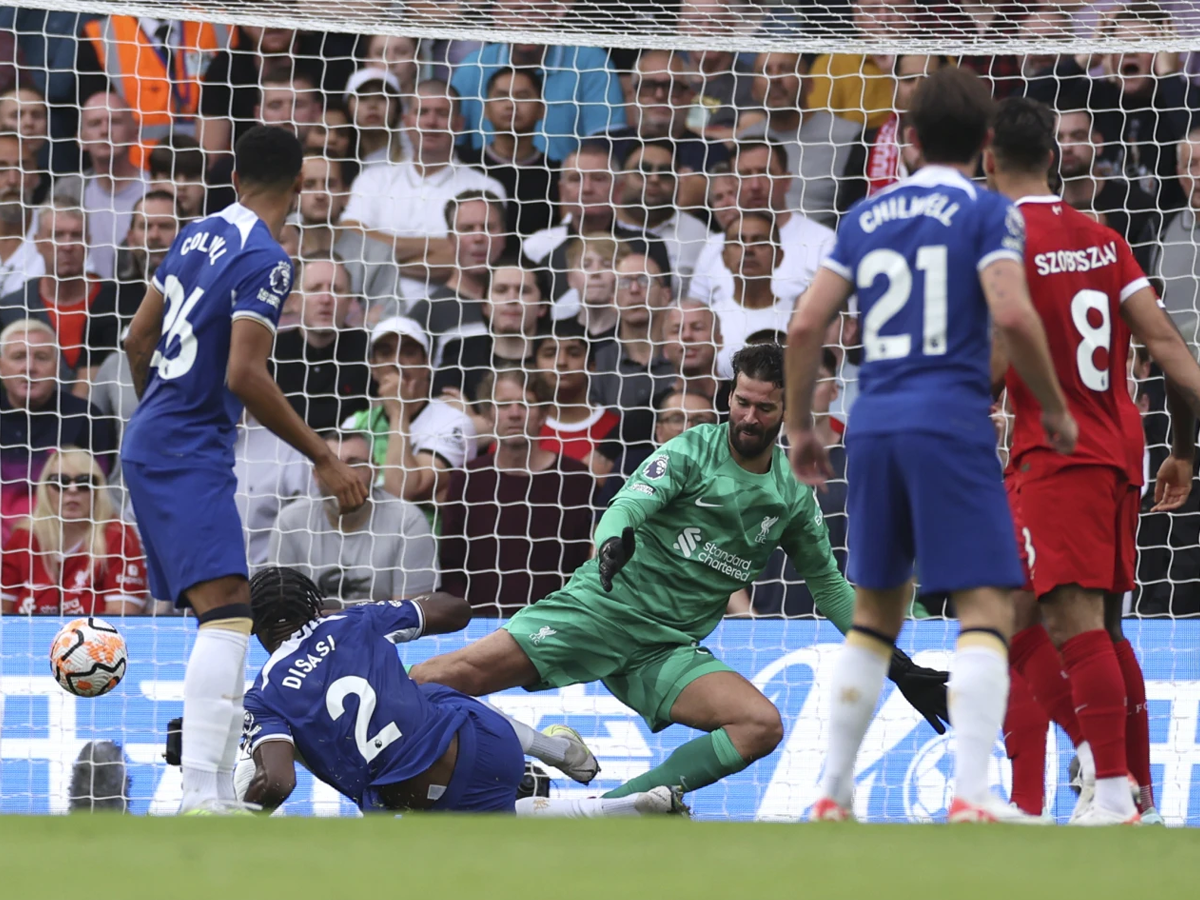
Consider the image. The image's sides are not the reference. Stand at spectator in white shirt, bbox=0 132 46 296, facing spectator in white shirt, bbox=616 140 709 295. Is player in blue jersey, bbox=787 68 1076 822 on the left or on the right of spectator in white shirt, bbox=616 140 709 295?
right

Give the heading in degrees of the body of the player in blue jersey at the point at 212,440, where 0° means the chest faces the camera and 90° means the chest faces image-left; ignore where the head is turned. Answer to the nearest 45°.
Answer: approximately 225°

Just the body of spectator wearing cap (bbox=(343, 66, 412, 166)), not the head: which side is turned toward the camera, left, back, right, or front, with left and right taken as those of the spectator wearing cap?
front

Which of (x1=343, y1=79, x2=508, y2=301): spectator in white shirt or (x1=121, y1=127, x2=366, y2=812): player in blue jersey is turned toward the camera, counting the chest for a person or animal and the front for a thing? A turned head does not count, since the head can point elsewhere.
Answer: the spectator in white shirt

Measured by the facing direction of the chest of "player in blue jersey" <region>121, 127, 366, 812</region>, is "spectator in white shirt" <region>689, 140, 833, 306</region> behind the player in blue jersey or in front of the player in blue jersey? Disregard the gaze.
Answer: in front

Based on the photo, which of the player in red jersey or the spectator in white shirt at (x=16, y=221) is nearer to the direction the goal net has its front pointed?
the player in red jersey

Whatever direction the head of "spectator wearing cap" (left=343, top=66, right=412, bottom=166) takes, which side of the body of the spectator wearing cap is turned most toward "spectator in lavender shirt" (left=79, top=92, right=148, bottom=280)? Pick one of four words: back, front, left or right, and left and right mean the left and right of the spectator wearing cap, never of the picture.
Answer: right

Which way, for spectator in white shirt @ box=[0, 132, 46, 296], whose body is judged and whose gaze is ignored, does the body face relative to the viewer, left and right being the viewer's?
facing the viewer

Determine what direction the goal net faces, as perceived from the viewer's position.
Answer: facing the viewer

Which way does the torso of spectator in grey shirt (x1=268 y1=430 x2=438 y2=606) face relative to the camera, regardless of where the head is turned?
toward the camera

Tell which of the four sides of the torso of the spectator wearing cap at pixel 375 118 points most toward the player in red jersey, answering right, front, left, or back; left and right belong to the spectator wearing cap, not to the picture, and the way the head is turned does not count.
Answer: front

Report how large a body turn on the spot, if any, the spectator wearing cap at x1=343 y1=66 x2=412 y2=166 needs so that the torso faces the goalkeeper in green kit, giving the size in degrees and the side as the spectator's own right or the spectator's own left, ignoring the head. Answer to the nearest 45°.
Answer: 0° — they already face them

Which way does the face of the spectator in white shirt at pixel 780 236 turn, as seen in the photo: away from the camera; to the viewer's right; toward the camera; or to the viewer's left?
toward the camera

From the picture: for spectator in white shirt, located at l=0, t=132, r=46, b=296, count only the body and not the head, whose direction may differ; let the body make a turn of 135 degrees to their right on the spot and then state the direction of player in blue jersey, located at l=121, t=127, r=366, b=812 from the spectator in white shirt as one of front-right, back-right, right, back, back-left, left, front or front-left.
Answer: back-left

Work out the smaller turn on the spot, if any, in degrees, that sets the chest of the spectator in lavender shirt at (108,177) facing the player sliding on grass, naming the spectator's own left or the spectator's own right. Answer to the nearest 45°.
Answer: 0° — they already face them

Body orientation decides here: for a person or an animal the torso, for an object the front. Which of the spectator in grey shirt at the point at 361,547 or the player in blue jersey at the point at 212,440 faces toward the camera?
the spectator in grey shirt

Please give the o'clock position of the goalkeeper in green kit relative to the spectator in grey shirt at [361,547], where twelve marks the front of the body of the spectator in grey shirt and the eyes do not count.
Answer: The goalkeeper in green kit is roughly at 11 o'clock from the spectator in grey shirt.
